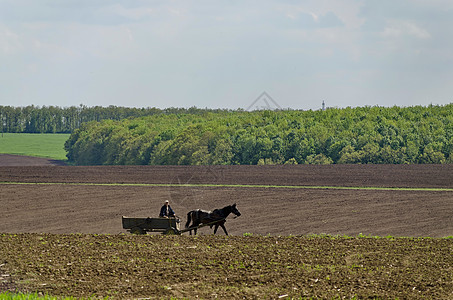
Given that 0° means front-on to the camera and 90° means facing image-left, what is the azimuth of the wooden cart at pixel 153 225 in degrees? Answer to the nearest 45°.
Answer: approximately 270°
